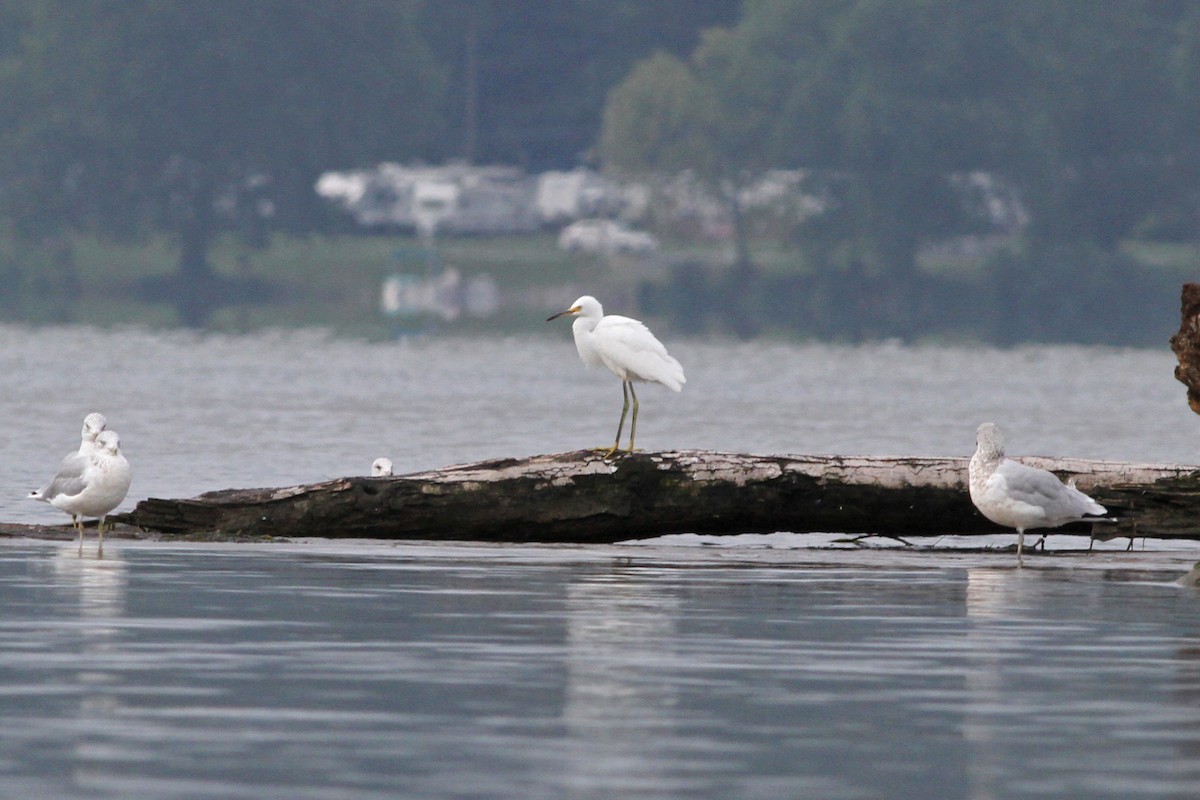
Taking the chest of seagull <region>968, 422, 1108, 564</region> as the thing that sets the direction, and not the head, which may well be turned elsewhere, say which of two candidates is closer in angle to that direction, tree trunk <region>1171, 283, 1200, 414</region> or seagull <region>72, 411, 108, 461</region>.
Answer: the seagull

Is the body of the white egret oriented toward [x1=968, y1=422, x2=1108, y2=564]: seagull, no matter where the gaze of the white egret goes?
no

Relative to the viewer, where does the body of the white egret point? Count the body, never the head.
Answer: to the viewer's left

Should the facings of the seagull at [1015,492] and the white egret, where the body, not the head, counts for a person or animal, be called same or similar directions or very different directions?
same or similar directions

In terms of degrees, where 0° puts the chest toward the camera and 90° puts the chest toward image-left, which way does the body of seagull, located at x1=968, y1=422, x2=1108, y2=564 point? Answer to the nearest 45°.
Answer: approximately 90°

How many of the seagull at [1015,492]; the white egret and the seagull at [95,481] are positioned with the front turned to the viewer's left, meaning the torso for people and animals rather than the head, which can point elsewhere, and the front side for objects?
2

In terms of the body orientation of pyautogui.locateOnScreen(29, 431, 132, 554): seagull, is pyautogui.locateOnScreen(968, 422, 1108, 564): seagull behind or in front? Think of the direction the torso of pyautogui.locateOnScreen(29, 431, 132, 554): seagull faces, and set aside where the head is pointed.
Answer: in front

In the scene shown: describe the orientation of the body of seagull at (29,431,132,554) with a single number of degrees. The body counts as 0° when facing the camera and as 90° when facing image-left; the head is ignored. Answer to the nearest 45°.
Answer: approximately 315°

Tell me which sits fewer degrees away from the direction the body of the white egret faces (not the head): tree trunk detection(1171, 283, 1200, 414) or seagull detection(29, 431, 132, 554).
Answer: the seagull

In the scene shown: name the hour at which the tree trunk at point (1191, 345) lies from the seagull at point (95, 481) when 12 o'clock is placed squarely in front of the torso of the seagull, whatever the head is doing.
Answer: The tree trunk is roughly at 11 o'clock from the seagull.

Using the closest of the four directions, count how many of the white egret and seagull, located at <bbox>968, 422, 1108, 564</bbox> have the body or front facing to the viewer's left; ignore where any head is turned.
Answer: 2

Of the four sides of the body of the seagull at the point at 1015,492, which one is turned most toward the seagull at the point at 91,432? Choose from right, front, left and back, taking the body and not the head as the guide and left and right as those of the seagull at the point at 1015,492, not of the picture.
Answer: front
